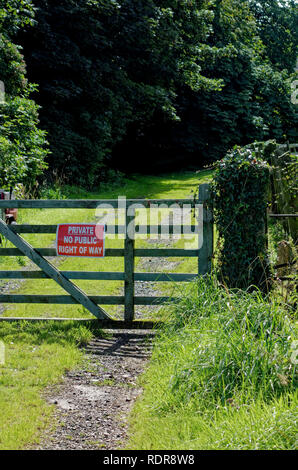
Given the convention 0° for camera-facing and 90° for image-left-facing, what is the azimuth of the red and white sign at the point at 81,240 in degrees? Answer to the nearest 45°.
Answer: approximately 0°

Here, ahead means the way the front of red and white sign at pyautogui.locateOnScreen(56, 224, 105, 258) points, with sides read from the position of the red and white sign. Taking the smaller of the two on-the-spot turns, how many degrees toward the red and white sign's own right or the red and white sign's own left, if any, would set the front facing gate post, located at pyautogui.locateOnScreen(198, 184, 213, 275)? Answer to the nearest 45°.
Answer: approximately 90° to the red and white sign's own left

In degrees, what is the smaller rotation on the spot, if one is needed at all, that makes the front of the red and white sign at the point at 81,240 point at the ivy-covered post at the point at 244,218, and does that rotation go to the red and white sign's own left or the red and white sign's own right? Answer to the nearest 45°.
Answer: approximately 90° to the red and white sign's own left

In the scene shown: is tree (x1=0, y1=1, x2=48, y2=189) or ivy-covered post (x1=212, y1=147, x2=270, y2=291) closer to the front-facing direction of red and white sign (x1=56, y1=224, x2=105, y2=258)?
the ivy-covered post

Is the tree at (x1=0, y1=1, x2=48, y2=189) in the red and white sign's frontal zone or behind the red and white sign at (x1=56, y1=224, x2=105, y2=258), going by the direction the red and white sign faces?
behind
